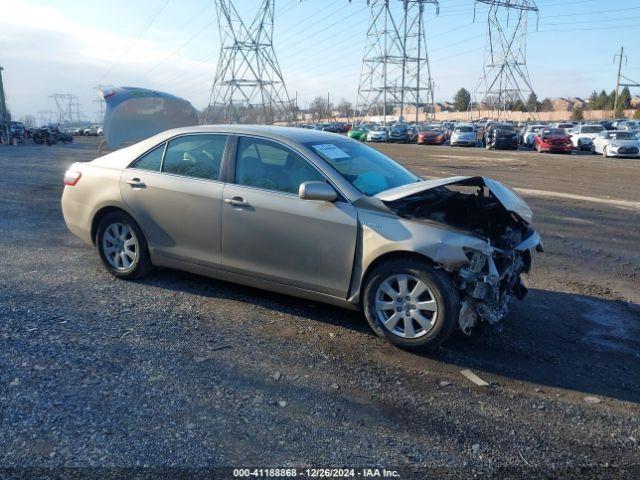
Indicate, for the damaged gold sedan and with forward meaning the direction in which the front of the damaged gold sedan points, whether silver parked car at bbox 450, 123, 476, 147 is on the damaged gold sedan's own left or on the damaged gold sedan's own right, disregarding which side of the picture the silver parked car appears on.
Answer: on the damaged gold sedan's own left

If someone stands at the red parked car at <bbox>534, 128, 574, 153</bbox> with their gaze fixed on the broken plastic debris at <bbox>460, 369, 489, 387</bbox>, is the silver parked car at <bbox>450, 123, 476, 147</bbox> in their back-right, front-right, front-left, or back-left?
back-right

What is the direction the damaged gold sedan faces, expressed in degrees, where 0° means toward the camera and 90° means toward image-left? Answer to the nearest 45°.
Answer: approximately 315°

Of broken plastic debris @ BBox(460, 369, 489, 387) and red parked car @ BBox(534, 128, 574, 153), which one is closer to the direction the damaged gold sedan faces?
the broken plastic debris

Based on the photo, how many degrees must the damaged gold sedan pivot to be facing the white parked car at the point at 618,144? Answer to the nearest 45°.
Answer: approximately 90° to its left

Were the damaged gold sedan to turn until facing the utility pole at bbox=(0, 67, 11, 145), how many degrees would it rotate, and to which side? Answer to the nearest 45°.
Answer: approximately 180°

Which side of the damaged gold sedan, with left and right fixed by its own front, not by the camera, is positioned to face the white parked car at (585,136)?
left

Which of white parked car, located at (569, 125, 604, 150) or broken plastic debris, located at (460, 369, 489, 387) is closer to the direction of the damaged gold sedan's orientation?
the broken plastic debris

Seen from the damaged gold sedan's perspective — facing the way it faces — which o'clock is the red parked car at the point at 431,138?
The red parked car is roughly at 8 o'clock from the damaged gold sedan.
